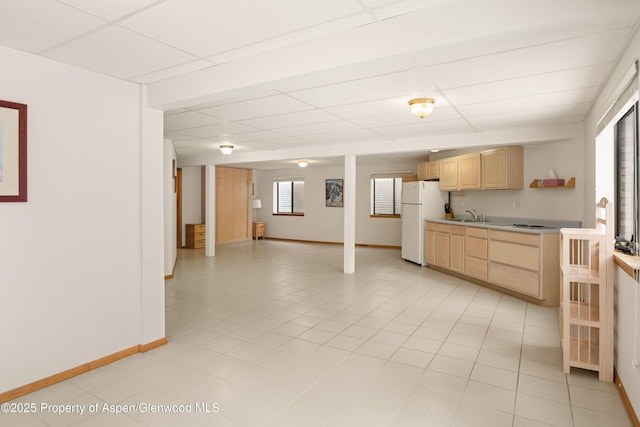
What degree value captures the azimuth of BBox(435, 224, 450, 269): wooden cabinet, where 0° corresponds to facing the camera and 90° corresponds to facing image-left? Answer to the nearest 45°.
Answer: approximately 45°

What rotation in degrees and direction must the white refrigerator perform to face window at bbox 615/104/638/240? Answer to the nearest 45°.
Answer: approximately 90° to its left

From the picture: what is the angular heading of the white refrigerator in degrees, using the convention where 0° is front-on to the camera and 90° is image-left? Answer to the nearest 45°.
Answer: approximately 45°

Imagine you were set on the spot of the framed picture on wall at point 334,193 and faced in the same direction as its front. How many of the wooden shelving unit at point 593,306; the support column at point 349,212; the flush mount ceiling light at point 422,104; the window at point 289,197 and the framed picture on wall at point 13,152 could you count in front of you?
4

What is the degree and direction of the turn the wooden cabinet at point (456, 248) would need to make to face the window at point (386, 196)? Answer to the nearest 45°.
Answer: approximately 90° to its right

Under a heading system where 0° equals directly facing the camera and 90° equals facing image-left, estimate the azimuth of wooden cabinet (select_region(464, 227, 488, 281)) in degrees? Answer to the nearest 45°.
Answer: approximately 45°

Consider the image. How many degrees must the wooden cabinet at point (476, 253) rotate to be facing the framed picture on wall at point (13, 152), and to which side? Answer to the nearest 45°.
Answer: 0° — it already faces it
